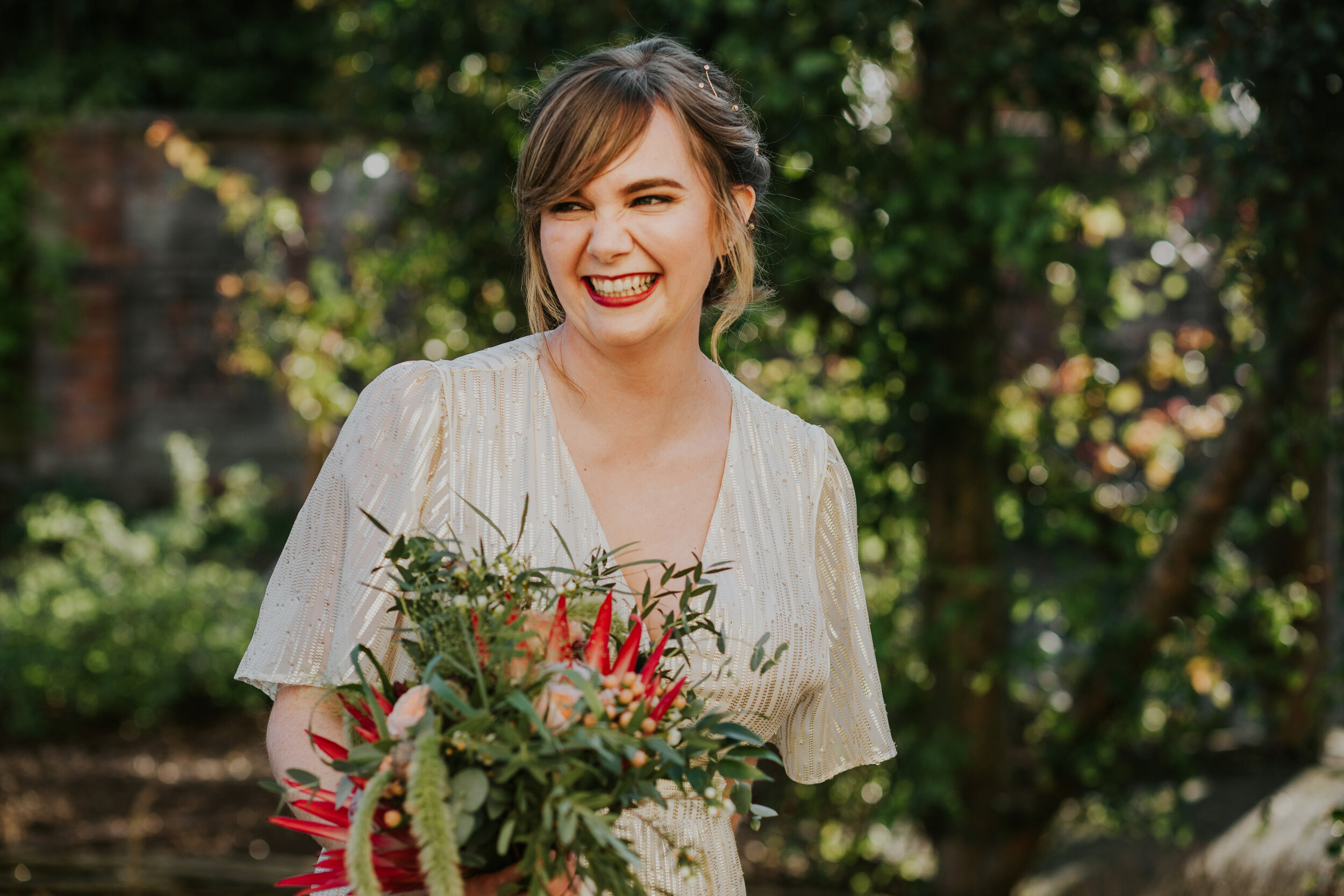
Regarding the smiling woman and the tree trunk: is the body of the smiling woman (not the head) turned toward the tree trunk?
no

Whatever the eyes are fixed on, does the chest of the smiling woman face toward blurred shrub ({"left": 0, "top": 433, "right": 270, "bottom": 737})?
no

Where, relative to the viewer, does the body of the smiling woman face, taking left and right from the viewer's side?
facing the viewer
